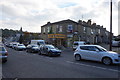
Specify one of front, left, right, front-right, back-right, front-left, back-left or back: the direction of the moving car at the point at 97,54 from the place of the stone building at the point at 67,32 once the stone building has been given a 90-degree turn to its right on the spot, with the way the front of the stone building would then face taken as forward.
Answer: back-left

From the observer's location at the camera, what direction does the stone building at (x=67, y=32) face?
facing the viewer and to the left of the viewer
